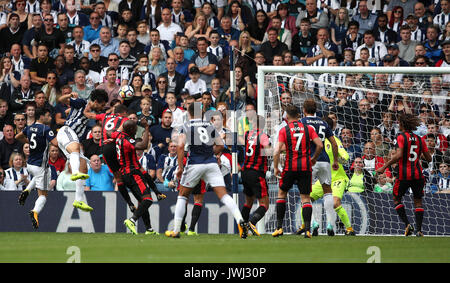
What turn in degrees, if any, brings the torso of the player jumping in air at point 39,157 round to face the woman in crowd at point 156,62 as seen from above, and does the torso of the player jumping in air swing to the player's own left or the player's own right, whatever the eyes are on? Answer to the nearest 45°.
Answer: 0° — they already face them

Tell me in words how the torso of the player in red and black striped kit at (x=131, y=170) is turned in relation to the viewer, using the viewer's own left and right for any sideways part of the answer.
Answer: facing away from the viewer and to the right of the viewer

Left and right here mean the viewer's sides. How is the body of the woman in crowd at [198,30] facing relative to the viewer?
facing the viewer

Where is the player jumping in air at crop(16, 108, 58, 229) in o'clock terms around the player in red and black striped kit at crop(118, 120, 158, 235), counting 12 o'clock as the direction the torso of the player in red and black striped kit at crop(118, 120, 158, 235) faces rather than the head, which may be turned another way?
the player jumping in air at crop(16, 108, 58, 229) is roughly at 9 o'clock from the player in red and black striped kit at crop(118, 120, 158, 235).

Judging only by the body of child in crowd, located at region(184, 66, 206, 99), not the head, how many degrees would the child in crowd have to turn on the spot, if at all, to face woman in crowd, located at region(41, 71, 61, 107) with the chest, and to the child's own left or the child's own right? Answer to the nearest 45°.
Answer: approximately 90° to the child's own right

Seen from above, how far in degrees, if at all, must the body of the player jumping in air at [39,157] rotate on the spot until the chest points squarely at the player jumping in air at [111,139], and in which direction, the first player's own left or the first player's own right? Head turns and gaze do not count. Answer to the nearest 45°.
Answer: approximately 90° to the first player's own right

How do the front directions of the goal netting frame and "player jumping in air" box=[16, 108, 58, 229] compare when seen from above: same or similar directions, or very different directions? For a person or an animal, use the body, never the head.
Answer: very different directions

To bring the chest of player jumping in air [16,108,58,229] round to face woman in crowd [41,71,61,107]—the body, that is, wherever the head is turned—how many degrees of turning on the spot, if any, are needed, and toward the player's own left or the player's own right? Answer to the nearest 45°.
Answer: approximately 45° to the player's own left

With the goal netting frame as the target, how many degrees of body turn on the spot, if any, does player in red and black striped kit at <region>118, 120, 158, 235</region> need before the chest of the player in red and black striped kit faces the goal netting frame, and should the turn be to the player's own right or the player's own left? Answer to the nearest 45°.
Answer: approximately 45° to the player's own right

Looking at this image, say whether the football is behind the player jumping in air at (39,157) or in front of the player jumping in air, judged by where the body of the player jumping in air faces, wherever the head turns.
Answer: in front

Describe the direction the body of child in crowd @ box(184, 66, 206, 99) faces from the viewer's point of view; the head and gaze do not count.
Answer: toward the camera
